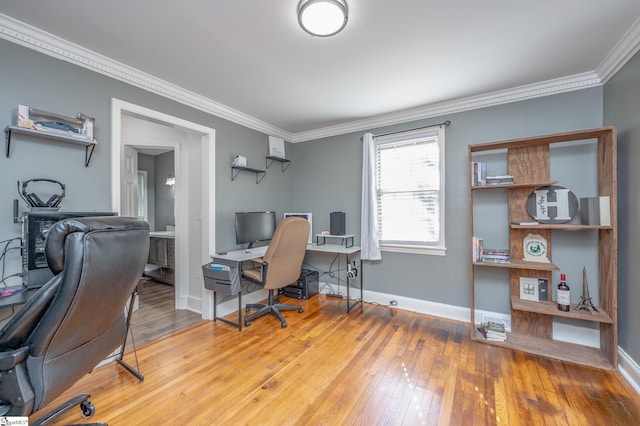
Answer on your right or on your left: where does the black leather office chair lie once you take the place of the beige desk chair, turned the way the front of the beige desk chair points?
on your left

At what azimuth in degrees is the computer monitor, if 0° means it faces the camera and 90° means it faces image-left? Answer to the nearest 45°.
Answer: approximately 315°

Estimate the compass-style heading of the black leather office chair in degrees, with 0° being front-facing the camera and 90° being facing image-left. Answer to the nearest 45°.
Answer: approximately 135°

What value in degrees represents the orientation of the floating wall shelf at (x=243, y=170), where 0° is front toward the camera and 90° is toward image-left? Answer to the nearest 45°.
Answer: approximately 315°

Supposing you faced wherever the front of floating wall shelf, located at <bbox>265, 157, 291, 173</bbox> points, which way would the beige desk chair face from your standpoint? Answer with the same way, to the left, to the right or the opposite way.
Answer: the opposite way

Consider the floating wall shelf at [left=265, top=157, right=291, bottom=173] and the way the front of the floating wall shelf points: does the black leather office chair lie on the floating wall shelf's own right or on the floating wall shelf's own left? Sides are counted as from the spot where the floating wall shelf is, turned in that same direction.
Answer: on the floating wall shelf's own right

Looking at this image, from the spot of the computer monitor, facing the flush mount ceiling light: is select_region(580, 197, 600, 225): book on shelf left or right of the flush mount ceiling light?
left

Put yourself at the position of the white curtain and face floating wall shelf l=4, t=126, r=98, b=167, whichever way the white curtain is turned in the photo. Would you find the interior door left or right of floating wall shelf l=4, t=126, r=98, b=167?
right

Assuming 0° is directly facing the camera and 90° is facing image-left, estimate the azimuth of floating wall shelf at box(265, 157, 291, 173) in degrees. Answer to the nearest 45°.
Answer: approximately 315°

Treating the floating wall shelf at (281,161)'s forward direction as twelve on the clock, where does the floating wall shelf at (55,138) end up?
the floating wall shelf at (55,138) is roughly at 3 o'clock from the floating wall shelf at (281,161).
